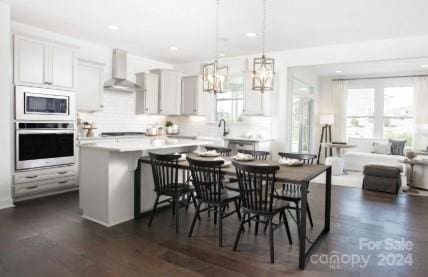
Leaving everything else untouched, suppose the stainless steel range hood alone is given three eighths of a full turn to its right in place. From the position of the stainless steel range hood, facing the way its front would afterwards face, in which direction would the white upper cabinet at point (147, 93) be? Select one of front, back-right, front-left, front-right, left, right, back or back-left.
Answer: back-right

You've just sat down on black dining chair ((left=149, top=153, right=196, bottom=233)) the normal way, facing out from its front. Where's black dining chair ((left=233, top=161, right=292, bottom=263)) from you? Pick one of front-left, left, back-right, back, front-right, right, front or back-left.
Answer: right

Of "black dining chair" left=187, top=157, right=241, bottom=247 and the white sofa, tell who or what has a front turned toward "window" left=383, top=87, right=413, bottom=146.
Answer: the black dining chair

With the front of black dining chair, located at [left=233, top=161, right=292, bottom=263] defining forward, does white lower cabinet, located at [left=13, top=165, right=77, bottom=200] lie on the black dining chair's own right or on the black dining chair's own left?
on the black dining chair's own left

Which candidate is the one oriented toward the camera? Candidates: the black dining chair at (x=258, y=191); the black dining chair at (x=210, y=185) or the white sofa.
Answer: the white sofa

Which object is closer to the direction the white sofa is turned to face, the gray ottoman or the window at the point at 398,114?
the gray ottoman

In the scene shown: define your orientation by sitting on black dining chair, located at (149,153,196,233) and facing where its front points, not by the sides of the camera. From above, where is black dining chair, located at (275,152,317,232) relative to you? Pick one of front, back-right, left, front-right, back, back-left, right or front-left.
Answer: front-right

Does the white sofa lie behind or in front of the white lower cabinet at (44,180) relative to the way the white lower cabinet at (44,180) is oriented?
in front

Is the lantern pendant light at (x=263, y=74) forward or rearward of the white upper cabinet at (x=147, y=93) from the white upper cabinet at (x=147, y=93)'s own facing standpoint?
forward

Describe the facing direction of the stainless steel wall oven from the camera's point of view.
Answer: facing the viewer and to the right of the viewer

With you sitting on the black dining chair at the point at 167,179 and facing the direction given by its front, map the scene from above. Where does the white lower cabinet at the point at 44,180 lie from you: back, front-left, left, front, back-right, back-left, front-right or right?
left

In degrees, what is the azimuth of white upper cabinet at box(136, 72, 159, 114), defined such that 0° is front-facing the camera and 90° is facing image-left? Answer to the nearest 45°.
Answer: approximately 315°

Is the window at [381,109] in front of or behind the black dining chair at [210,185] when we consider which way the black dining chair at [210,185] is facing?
in front

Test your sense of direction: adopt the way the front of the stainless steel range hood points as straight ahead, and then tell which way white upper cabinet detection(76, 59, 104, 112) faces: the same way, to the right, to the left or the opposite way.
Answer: the same way
